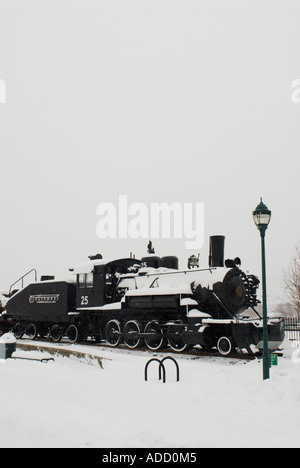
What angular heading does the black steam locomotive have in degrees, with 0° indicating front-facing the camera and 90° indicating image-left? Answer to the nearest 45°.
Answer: approximately 315°
